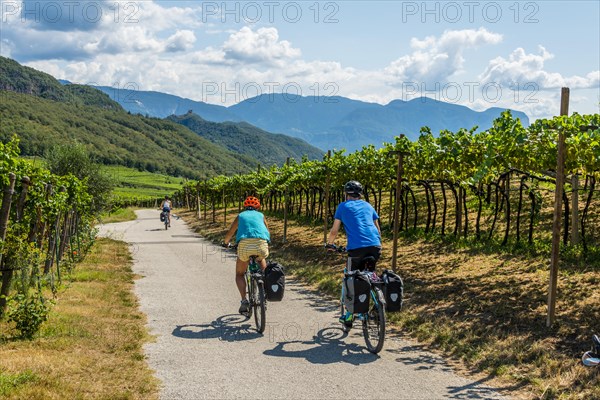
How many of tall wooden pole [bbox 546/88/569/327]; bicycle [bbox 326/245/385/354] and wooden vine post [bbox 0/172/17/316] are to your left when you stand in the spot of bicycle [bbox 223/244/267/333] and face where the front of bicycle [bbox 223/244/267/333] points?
1

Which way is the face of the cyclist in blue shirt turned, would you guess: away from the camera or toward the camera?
away from the camera

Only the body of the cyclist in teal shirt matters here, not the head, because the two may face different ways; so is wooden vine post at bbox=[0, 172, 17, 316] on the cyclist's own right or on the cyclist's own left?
on the cyclist's own left

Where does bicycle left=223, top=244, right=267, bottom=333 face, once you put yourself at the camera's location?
facing away from the viewer

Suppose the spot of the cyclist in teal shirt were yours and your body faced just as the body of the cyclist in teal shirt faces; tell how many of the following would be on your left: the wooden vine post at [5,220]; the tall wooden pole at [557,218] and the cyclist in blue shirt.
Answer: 1

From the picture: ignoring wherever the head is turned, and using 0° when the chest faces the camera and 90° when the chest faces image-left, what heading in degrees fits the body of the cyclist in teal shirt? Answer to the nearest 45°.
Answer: approximately 180°

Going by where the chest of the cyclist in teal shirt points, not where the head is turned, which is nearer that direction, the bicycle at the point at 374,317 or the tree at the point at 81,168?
the tree

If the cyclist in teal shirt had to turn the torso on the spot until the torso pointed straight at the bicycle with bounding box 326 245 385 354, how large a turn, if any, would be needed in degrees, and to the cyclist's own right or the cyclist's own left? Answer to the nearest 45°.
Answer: approximately 135° to the cyclist's own right

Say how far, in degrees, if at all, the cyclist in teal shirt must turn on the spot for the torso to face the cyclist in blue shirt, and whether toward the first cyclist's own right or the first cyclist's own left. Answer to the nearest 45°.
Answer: approximately 135° to the first cyclist's own right

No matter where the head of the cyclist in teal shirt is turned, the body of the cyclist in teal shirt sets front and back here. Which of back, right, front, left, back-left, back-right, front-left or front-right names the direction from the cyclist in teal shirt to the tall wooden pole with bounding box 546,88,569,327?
right

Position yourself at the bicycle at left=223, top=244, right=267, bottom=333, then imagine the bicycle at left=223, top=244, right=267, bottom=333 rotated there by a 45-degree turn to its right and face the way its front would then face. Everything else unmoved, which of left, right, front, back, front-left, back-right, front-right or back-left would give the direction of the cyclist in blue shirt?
right
